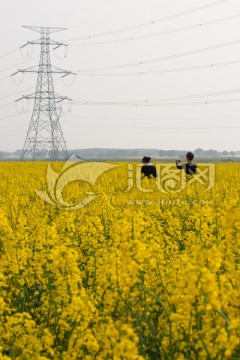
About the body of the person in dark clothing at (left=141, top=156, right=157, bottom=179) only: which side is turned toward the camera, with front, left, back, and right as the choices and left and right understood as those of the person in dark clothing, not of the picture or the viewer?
back
